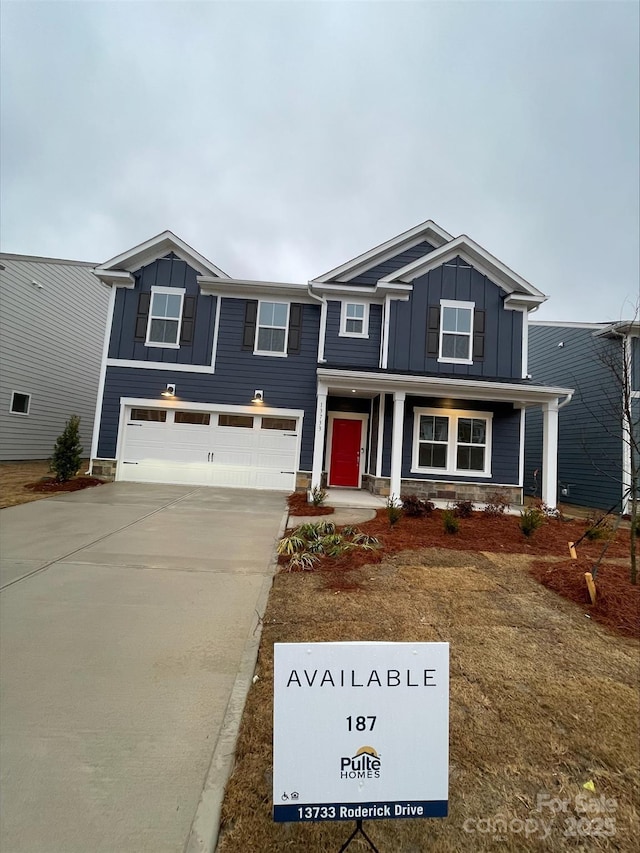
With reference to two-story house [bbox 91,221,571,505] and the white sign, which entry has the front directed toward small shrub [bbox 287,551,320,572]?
the two-story house

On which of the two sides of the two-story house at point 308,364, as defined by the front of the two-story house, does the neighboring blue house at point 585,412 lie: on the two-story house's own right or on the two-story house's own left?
on the two-story house's own left

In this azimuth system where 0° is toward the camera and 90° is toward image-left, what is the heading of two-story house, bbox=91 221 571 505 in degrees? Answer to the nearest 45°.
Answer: approximately 0°

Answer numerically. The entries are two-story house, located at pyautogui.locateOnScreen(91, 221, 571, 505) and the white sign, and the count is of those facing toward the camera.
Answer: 2

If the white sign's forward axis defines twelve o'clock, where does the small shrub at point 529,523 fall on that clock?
The small shrub is roughly at 7 o'clock from the white sign.

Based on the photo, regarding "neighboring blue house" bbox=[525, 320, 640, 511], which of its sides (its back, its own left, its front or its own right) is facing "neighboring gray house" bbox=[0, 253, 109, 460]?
right
